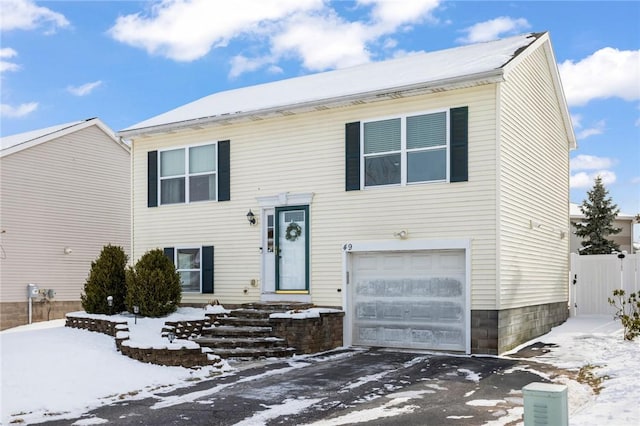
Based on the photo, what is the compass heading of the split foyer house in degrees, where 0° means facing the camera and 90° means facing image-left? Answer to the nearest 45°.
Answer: approximately 45°

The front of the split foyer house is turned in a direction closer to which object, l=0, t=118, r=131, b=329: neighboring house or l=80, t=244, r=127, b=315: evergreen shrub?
the evergreen shrub

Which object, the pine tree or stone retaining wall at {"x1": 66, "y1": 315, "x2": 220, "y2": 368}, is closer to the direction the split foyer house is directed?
the stone retaining wall

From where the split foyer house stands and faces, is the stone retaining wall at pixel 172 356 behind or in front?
in front

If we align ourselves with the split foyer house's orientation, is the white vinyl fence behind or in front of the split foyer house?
behind

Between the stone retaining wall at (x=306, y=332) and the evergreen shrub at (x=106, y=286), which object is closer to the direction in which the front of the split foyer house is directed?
the stone retaining wall

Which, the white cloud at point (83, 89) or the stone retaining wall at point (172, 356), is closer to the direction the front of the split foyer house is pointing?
the stone retaining wall

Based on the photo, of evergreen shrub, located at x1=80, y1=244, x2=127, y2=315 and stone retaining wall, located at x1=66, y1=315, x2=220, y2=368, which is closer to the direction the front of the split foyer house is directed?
the stone retaining wall

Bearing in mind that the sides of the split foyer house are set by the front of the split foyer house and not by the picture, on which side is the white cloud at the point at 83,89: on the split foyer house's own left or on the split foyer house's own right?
on the split foyer house's own right

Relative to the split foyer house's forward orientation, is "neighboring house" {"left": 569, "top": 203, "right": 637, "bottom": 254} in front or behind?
behind

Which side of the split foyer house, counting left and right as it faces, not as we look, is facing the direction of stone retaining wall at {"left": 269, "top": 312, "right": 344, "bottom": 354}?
front
